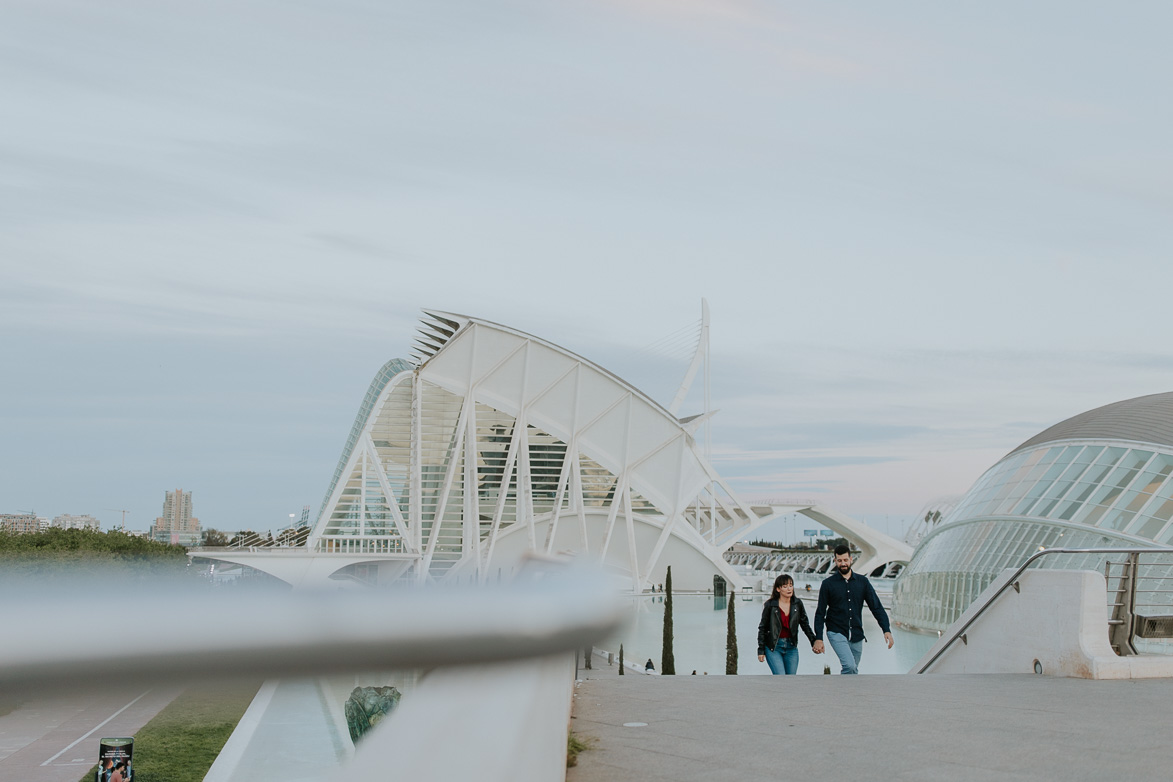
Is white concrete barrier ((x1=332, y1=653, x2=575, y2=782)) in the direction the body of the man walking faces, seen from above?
yes

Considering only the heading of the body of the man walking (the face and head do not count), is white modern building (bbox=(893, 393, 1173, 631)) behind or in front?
behind

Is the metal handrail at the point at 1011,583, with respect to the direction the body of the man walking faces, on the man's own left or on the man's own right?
on the man's own left

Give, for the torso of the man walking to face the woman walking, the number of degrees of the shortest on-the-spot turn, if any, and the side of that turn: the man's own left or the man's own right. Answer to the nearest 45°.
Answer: approximately 90° to the man's own right

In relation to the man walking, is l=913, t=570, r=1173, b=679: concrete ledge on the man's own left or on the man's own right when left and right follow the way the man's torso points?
on the man's own left

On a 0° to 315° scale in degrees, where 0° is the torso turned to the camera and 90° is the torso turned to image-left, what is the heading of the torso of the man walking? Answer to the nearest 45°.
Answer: approximately 0°

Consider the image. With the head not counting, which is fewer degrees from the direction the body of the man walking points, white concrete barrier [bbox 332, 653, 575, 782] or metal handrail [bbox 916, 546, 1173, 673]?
the white concrete barrier
